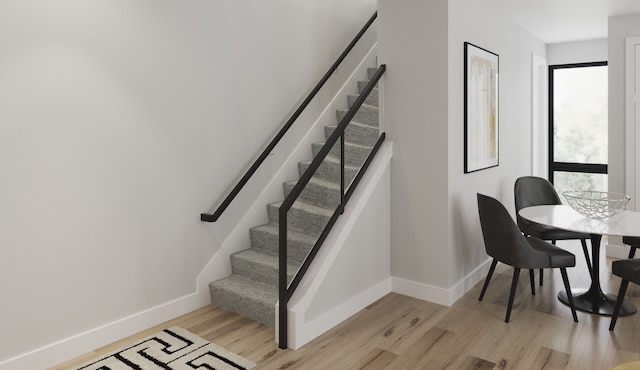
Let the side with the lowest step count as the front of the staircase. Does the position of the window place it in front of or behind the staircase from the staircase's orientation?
behind

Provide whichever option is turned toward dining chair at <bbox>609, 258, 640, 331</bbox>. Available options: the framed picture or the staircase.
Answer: the framed picture

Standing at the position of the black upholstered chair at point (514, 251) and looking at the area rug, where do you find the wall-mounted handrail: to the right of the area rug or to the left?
right

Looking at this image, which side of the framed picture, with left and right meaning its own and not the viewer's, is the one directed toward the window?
left

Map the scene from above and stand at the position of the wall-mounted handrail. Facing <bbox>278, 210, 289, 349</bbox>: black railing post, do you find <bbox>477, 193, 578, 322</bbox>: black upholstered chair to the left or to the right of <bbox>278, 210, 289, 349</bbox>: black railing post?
left

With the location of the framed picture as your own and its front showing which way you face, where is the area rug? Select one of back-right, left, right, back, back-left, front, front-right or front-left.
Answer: right

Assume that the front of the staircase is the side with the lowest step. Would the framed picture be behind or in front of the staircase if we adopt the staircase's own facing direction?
behind

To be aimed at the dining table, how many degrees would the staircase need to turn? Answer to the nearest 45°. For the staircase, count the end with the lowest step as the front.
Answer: approximately 135° to its left

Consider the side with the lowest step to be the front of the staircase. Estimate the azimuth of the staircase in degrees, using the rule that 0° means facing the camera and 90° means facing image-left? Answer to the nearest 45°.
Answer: approximately 45°

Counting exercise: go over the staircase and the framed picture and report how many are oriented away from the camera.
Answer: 0

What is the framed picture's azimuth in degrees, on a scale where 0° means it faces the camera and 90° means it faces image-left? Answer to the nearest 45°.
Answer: approximately 315°

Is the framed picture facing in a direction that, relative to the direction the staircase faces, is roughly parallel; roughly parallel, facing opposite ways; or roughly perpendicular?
roughly perpendicular
